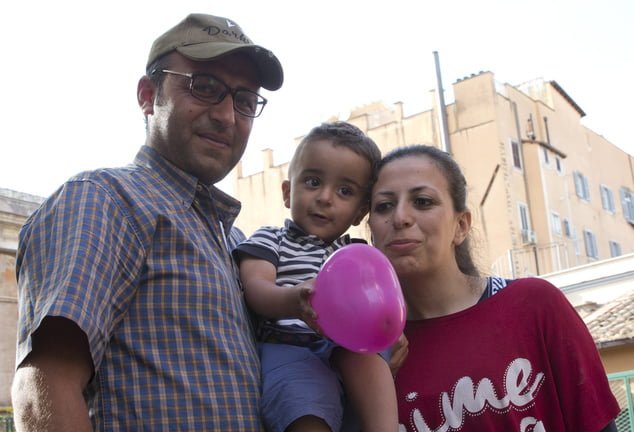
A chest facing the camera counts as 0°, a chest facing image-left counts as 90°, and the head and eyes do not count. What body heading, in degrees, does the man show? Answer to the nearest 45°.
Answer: approximately 315°

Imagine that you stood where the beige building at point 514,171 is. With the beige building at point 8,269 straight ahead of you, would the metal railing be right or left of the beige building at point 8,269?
left

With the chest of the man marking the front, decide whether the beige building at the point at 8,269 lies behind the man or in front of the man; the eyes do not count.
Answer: behind

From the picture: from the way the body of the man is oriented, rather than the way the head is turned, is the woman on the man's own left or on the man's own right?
on the man's own left

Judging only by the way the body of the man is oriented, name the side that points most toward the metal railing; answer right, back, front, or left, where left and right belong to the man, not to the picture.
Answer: left

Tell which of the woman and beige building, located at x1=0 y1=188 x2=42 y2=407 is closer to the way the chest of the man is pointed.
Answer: the woman
